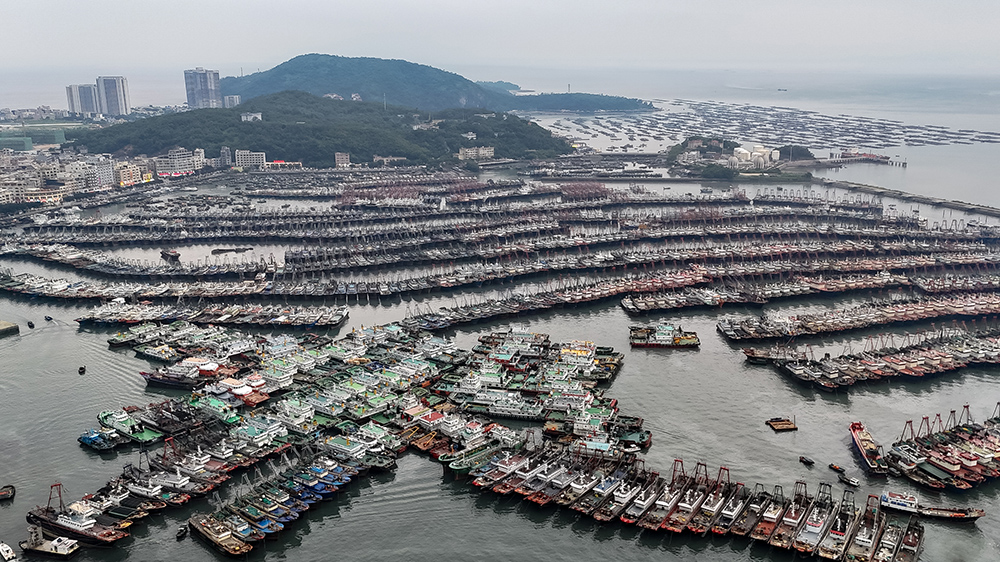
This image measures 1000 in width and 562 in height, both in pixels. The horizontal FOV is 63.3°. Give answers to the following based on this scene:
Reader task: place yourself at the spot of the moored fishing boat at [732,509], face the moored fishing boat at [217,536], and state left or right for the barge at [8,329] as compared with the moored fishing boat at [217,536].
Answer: right

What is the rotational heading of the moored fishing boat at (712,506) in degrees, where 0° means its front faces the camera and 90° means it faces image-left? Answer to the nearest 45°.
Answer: approximately 45°

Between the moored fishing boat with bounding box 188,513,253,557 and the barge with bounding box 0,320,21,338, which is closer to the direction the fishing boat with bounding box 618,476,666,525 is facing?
the moored fishing boat

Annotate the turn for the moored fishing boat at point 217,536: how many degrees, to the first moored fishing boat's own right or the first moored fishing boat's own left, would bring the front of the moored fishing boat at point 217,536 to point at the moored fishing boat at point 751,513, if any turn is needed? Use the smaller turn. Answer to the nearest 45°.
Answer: approximately 45° to the first moored fishing boat's own left

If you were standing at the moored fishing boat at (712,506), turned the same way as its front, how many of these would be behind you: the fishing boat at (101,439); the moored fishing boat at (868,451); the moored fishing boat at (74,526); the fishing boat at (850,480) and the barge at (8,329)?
2

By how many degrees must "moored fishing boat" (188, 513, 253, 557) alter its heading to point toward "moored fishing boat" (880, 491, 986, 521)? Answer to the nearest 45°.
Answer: approximately 45° to its left
